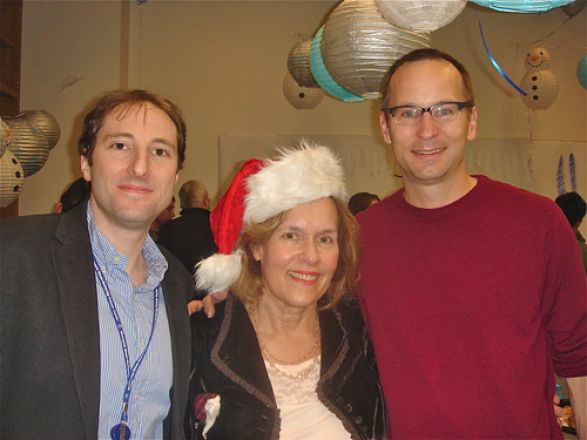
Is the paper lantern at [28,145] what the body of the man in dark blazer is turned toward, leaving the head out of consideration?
no

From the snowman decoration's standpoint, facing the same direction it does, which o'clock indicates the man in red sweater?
The man in red sweater is roughly at 12 o'clock from the snowman decoration.

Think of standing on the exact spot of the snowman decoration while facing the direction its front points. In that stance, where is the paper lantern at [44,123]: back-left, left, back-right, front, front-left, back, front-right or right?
front-right

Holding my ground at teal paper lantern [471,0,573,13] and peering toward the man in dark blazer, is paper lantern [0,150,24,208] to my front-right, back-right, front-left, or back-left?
front-right

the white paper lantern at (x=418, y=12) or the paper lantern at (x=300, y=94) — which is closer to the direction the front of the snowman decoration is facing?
the white paper lantern

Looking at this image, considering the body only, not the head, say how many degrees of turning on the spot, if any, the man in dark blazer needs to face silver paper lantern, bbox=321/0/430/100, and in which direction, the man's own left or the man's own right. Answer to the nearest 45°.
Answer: approximately 90° to the man's own left

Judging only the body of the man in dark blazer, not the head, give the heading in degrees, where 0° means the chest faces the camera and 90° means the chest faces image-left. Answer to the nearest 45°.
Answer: approximately 315°

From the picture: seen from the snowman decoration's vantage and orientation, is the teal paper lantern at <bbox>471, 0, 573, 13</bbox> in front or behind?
in front

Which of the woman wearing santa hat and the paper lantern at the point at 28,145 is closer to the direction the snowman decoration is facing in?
the woman wearing santa hat

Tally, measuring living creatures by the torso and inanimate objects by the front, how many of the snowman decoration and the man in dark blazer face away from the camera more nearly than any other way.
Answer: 0

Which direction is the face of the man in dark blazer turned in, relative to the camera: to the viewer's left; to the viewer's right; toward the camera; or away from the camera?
toward the camera

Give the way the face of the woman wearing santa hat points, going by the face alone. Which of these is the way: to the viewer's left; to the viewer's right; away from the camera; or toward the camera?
toward the camera

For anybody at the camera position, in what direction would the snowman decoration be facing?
facing the viewer
